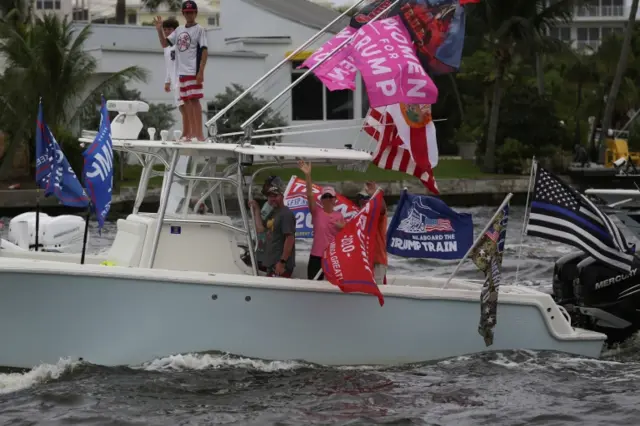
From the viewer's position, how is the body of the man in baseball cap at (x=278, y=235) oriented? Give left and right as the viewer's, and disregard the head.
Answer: facing the viewer and to the left of the viewer

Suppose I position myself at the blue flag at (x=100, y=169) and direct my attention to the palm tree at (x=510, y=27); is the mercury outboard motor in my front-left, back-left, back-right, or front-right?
front-right

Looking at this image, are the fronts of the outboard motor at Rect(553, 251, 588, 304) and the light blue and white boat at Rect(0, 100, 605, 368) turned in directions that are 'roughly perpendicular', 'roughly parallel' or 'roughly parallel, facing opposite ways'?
roughly parallel

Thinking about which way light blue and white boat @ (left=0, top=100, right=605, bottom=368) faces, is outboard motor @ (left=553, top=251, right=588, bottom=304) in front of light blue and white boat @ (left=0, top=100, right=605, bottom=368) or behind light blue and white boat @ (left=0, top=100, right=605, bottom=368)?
behind

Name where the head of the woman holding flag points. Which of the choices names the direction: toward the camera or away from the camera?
toward the camera

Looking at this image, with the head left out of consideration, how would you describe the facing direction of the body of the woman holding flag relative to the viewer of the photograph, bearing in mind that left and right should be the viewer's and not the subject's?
facing the viewer

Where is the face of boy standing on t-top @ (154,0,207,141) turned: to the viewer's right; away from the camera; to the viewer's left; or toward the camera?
toward the camera

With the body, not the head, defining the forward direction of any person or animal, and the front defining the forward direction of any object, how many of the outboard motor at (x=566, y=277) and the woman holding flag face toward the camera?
1

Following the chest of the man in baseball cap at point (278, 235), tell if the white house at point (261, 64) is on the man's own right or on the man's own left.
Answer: on the man's own right

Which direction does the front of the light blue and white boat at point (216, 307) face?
to the viewer's left

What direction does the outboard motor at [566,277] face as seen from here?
to the viewer's left
